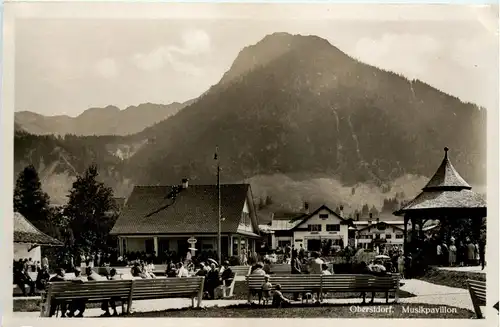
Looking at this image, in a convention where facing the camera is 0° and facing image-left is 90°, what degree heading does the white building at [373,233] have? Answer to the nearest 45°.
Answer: approximately 0°

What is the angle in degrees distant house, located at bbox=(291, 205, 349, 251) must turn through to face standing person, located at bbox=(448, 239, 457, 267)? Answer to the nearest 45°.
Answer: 0° — it already faces them
